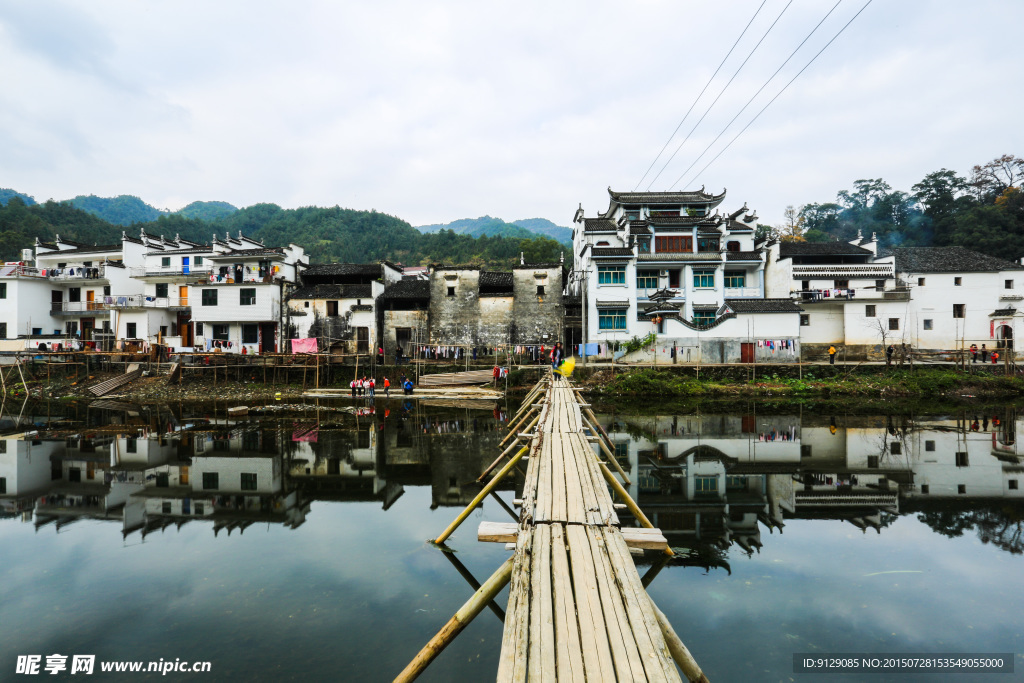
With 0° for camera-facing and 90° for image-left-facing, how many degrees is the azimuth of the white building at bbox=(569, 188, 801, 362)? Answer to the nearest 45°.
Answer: approximately 0°
